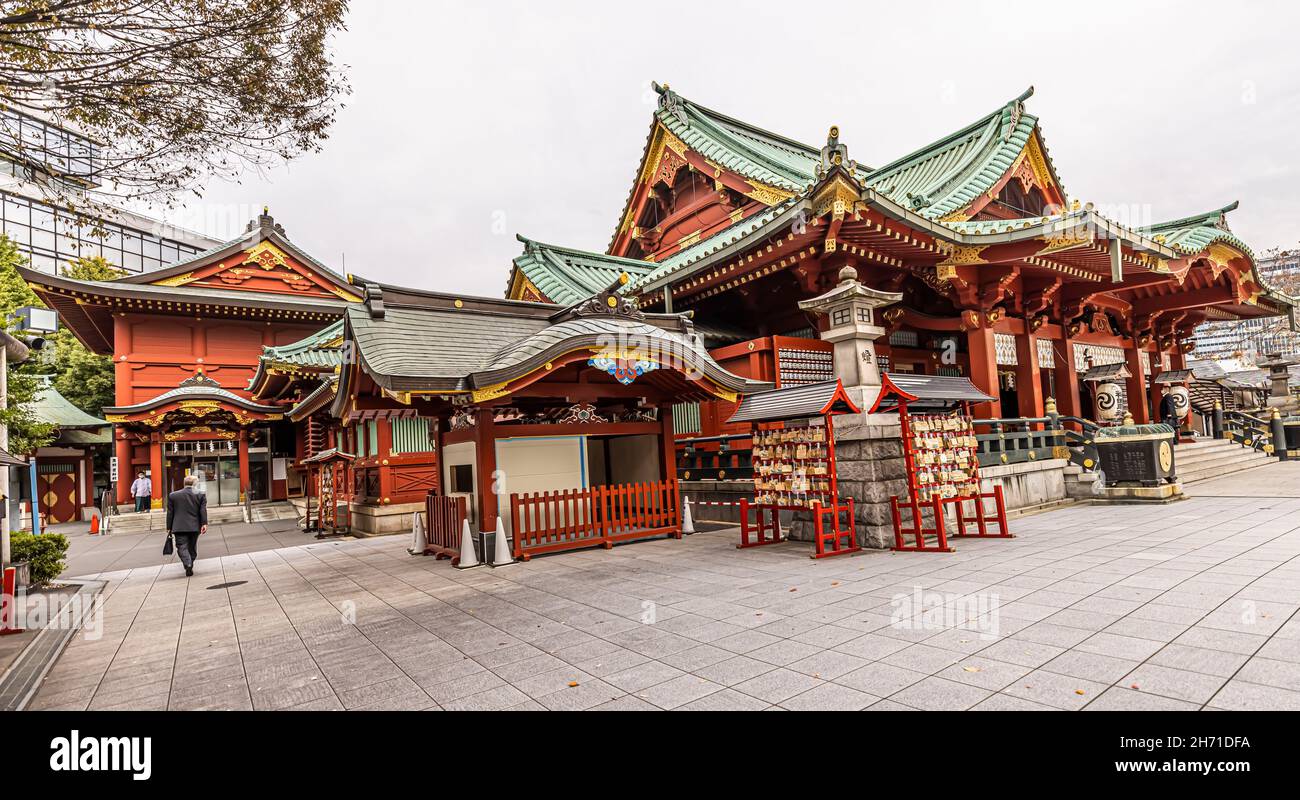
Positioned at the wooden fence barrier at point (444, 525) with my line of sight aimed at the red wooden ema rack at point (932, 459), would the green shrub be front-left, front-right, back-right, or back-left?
back-right

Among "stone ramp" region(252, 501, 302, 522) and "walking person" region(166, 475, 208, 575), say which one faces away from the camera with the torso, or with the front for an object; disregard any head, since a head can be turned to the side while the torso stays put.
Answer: the walking person

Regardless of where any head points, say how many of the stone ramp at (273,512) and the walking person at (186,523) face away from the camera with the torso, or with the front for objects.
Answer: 1

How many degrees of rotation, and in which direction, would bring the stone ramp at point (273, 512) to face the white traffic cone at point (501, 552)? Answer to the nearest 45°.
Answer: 0° — it already faces it

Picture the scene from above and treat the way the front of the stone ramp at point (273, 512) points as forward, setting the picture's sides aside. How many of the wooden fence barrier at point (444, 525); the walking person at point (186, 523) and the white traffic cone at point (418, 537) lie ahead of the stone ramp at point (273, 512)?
3

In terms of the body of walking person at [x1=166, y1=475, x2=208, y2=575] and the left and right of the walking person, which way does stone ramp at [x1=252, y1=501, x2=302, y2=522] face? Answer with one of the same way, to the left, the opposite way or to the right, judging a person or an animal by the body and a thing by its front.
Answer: the opposite way

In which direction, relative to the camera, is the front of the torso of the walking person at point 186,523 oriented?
away from the camera

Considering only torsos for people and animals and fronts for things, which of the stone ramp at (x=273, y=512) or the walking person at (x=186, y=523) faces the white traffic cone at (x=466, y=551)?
the stone ramp

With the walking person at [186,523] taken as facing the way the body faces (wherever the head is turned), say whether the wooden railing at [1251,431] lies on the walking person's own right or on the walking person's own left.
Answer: on the walking person's own right

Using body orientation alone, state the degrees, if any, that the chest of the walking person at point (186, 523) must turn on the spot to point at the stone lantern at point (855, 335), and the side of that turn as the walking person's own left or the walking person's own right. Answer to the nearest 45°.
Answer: approximately 135° to the walking person's own right
